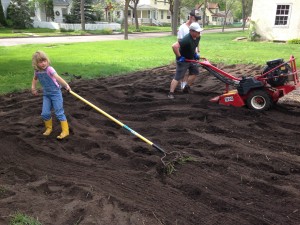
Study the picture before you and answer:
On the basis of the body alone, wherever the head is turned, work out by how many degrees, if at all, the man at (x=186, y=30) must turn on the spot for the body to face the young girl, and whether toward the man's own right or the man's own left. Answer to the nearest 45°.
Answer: approximately 135° to the man's own right

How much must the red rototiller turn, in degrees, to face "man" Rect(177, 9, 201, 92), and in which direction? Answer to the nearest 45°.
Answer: approximately 135° to its left

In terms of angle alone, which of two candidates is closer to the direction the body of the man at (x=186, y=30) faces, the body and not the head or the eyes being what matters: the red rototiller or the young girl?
the red rototiller

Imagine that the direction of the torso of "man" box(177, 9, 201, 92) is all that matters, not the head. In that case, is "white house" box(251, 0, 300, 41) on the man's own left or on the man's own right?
on the man's own left

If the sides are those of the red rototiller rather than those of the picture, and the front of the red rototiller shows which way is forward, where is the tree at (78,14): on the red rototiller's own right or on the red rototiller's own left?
on the red rototiller's own left

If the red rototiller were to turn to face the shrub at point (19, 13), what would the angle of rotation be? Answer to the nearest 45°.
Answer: approximately 135° to its left

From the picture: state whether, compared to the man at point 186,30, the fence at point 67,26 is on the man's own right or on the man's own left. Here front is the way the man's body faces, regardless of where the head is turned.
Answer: on the man's own left

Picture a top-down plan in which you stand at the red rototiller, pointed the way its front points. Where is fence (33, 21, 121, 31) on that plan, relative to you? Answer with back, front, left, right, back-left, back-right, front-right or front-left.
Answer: back-left

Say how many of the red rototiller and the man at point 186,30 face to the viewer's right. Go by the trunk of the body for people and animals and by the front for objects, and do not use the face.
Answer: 2

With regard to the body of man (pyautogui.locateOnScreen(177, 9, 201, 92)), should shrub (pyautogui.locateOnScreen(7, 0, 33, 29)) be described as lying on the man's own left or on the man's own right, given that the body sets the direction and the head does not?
on the man's own left

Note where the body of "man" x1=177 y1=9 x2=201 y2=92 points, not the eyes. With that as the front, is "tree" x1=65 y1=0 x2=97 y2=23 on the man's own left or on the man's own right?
on the man's own left

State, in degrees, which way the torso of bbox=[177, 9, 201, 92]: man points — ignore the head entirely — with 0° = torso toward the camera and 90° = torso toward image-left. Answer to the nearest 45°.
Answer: approximately 270°

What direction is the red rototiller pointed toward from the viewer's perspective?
to the viewer's right
